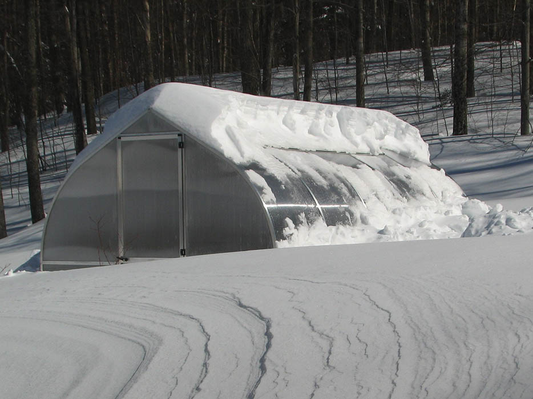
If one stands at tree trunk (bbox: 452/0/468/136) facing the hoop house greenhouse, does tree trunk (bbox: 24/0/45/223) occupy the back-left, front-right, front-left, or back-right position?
front-right

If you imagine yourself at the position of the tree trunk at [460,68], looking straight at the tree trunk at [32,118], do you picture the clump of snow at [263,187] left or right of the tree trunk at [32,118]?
left

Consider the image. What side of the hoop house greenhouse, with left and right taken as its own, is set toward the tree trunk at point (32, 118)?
right

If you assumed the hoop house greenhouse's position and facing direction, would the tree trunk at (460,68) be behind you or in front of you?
behind

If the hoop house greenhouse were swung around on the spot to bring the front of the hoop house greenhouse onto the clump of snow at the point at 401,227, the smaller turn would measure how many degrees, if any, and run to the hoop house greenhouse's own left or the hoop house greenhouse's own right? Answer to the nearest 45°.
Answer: approximately 135° to the hoop house greenhouse's own left
